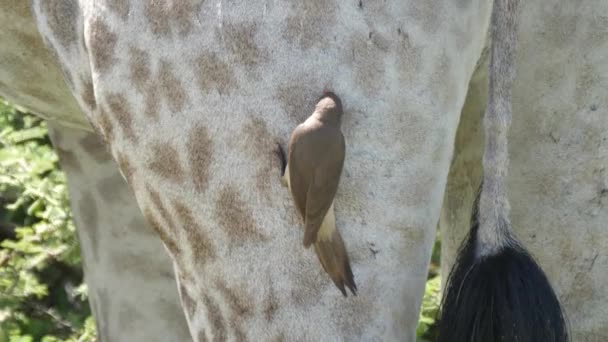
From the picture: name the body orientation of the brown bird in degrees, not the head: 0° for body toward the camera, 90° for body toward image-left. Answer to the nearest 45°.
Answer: approximately 180°
